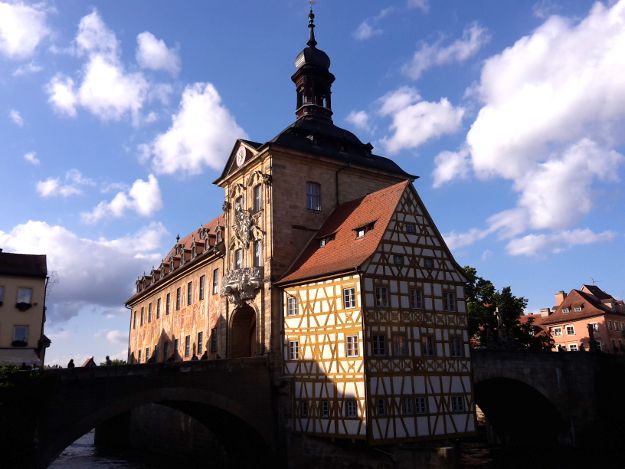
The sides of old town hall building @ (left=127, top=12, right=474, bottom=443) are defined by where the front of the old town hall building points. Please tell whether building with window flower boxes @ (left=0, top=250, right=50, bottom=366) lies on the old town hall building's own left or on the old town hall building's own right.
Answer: on the old town hall building's own right

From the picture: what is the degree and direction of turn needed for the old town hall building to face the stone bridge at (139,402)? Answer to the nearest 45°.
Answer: approximately 45° to its right
